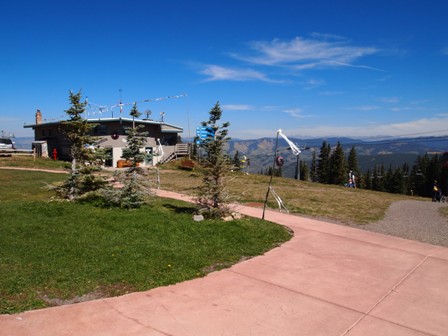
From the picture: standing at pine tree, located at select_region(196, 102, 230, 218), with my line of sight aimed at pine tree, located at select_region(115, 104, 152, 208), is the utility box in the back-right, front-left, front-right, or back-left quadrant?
front-right

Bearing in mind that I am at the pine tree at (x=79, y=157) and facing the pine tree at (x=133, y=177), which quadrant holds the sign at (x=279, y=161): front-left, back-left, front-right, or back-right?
front-left

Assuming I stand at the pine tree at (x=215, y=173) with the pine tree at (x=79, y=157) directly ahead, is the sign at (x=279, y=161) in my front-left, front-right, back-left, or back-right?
back-right

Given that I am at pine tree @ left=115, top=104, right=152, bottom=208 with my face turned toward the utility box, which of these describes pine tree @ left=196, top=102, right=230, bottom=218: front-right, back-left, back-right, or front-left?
back-right
